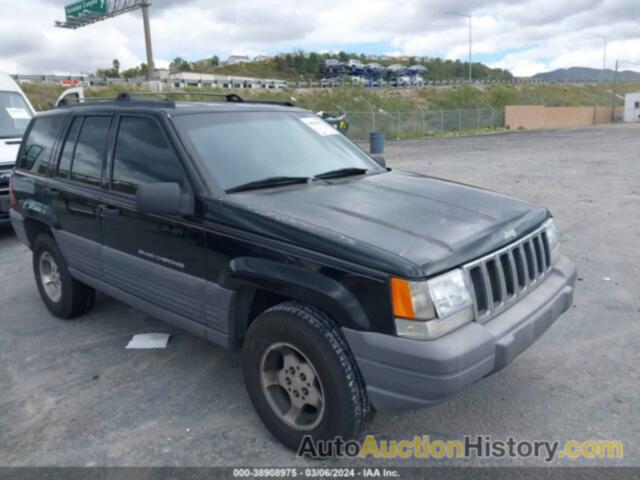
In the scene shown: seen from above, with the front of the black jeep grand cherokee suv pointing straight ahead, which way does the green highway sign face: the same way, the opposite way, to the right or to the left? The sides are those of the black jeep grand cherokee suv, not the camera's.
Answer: to the right

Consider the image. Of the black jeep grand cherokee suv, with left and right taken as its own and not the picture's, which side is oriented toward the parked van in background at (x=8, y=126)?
back

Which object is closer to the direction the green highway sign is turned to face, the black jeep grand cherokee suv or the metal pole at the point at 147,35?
the black jeep grand cherokee suv

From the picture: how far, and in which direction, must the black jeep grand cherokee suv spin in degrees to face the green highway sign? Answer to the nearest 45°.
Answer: approximately 135° to its left

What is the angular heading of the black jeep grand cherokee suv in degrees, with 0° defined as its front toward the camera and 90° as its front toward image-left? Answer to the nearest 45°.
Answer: approximately 315°

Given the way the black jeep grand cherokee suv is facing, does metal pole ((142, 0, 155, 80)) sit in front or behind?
behind

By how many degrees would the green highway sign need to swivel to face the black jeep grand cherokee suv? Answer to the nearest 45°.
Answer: approximately 45° to its left

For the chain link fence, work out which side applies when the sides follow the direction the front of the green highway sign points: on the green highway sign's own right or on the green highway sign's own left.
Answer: on the green highway sign's own left

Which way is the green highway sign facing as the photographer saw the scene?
facing the viewer and to the left of the viewer

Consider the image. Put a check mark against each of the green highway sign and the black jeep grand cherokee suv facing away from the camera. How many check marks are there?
0

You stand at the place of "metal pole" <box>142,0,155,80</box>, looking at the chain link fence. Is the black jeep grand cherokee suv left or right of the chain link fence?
right

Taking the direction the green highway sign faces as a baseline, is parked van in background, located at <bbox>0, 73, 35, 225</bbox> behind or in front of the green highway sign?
in front

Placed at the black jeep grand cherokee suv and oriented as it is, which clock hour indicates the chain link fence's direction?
The chain link fence is roughly at 8 o'clock from the black jeep grand cherokee suv.
